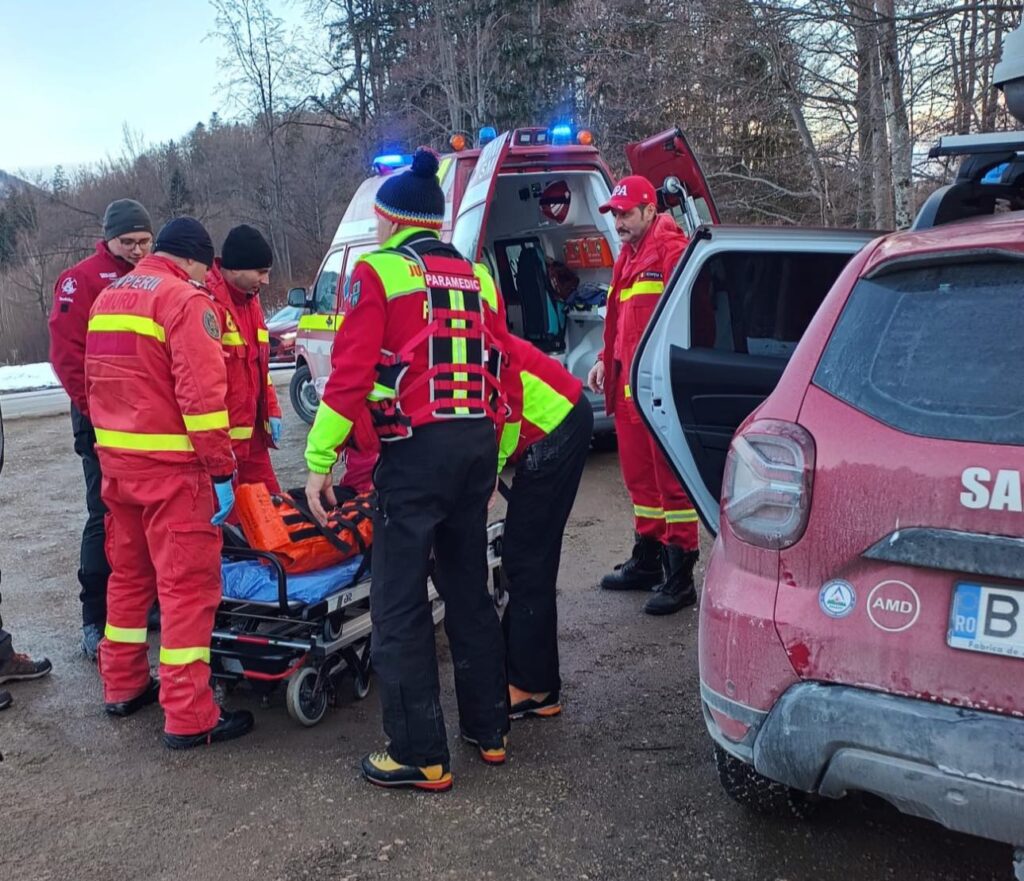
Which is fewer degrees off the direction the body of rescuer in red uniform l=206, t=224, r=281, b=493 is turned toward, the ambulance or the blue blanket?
the blue blanket

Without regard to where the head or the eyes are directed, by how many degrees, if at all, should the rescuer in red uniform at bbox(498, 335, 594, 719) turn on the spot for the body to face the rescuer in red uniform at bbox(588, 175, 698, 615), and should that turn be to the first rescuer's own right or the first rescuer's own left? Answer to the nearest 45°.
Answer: approximately 90° to the first rescuer's own right

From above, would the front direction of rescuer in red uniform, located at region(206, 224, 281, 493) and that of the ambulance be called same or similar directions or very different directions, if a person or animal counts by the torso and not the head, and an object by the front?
very different directions

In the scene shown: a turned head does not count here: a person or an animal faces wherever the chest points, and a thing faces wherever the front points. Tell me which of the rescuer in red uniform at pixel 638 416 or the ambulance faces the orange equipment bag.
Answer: the rescuer in red uniform

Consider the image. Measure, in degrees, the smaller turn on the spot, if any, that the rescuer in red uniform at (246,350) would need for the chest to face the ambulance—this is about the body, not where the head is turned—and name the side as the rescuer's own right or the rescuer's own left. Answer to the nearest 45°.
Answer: approximately 90° to the rescuer's own left

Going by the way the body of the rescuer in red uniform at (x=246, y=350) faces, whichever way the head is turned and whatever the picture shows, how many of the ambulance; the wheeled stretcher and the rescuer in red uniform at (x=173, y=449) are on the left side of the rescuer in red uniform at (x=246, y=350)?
1

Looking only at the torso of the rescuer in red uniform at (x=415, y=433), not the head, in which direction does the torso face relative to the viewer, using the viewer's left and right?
facing away from the viewer and to the left of the viewer

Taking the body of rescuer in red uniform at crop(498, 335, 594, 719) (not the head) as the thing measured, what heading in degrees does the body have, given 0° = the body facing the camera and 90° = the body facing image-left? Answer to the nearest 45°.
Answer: approximately 90°

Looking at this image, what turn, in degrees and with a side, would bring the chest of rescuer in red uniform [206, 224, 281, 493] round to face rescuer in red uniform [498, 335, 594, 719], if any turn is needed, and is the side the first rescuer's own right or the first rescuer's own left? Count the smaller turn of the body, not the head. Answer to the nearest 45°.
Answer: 0° — they already face them

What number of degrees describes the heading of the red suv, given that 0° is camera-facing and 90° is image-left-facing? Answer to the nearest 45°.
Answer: approximately 180°

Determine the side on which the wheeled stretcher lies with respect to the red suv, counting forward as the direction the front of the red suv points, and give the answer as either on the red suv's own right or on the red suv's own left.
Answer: on the red suv's own left

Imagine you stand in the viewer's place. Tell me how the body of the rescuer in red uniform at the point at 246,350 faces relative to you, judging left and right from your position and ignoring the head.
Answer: facing the viewer and to the right of the viewer

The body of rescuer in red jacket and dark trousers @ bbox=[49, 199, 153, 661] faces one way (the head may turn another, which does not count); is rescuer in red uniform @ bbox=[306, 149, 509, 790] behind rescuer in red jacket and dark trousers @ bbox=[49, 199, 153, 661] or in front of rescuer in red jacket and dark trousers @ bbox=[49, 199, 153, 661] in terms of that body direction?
in front

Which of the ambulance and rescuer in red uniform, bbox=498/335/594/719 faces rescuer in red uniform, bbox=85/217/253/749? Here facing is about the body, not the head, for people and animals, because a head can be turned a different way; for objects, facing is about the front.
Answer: rescuer in red uniform, bbox=498/335/594/719

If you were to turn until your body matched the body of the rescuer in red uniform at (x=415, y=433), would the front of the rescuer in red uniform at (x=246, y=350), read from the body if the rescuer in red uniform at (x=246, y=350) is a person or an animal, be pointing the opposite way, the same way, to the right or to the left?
the opposite way
